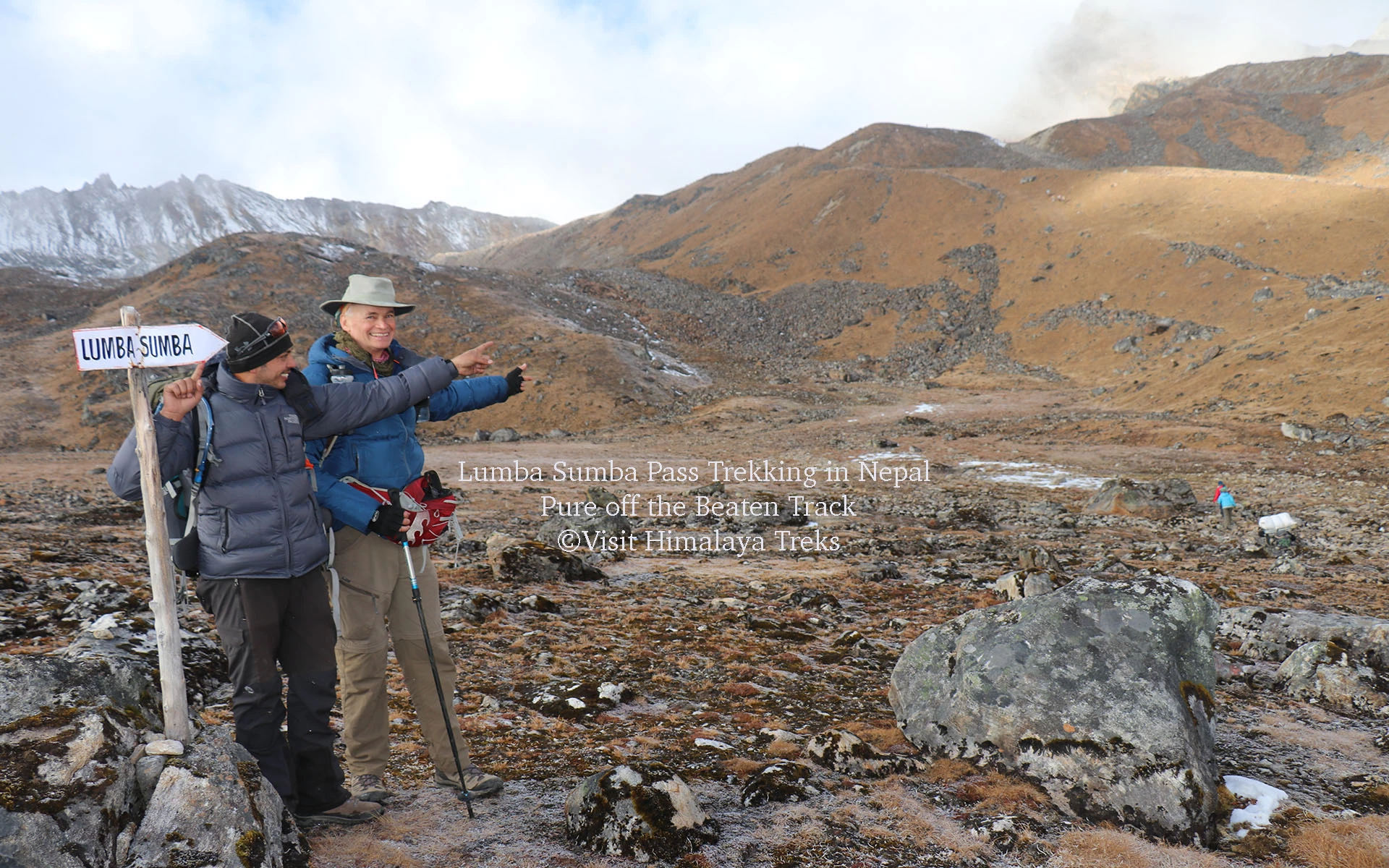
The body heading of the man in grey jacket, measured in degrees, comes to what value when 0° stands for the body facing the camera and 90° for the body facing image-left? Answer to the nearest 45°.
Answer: approximately 315°

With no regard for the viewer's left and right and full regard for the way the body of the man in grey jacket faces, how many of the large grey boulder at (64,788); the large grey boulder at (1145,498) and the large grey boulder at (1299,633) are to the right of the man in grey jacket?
1

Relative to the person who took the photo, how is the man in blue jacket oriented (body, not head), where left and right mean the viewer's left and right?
facing the viewer and to the right of the viewer

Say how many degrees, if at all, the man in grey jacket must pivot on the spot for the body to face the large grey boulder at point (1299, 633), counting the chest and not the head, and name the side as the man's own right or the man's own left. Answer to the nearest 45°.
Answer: approximately 45° to the man's own left

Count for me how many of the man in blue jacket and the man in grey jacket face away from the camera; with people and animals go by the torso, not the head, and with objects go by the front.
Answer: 0

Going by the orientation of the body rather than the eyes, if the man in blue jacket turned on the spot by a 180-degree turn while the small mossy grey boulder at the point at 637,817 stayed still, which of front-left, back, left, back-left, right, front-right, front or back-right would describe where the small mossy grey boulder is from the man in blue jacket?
back

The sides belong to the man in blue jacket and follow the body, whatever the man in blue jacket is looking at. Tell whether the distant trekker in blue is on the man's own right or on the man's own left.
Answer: on the man's own left

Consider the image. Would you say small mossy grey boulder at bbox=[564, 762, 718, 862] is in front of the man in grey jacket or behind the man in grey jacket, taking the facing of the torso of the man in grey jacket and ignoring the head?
in front

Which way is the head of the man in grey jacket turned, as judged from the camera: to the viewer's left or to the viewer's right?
to the viewer's right

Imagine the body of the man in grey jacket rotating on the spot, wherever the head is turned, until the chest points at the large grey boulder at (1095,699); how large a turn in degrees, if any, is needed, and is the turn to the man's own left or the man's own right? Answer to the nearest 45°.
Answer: approximately 45° to the man's own left
